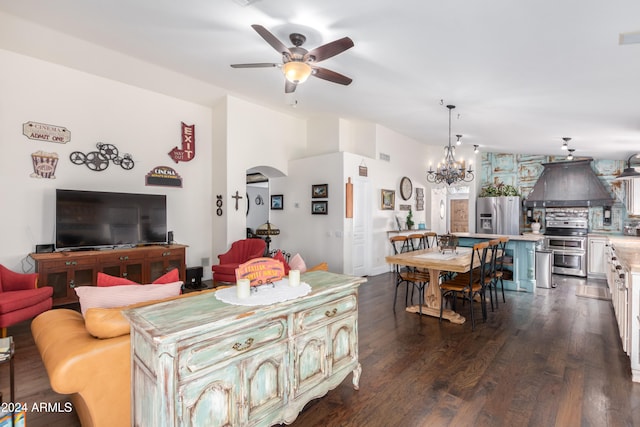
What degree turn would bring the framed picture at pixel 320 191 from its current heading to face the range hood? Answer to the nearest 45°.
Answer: approximately 90° to its left

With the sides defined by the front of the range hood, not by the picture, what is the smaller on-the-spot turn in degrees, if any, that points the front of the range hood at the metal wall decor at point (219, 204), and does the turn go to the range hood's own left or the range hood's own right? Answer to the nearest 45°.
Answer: approximately 45° to the range hood's own right

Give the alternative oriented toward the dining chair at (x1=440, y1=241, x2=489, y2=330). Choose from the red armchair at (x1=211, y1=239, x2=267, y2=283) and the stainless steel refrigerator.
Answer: the stainless steel refrigerator

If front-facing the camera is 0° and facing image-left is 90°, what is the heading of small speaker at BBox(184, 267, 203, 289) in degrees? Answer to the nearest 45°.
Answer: approximately 0°

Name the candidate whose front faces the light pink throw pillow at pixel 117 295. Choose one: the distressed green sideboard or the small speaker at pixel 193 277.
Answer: the small speaker

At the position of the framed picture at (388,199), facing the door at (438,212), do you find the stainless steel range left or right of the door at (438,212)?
right

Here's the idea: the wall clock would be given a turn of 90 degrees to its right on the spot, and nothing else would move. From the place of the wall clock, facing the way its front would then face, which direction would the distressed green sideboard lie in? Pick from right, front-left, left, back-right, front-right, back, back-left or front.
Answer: front-left

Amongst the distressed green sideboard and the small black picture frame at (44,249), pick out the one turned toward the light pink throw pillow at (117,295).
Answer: the small black picture frame

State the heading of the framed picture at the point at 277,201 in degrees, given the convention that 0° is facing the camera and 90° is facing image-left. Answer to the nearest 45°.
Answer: approximately 0°

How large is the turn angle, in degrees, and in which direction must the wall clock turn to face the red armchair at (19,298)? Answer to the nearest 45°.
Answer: approximately 90° to its right

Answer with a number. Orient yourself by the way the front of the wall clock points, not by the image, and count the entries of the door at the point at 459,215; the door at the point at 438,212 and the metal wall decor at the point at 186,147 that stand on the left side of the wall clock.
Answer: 2
